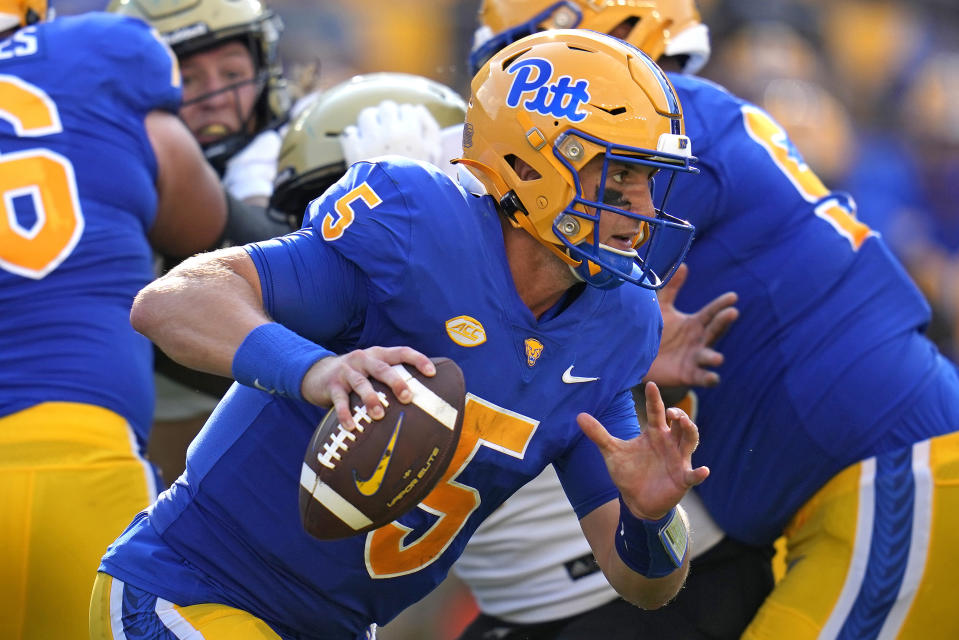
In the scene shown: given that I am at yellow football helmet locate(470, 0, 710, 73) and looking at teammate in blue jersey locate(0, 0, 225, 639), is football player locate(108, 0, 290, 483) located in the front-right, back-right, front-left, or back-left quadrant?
front-right

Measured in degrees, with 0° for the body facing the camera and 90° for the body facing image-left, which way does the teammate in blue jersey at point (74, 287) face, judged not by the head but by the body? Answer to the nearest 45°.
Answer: approximately 180°

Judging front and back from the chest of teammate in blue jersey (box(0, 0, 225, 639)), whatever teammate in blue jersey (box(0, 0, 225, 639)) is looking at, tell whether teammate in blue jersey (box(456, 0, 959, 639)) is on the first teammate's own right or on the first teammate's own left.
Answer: on the first teammate's own right

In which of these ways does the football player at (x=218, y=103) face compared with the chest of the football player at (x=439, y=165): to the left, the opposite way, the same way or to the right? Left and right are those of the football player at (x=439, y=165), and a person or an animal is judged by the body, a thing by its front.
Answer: the same way

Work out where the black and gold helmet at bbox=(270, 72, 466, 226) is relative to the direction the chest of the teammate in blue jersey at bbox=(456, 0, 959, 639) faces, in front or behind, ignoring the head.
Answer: in front

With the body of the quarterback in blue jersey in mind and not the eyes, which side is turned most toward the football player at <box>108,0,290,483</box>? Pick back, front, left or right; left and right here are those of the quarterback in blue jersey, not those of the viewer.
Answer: back

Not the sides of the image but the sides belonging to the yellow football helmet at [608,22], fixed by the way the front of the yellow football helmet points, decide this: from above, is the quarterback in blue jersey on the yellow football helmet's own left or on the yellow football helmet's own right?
on the yellow football helmet's own left

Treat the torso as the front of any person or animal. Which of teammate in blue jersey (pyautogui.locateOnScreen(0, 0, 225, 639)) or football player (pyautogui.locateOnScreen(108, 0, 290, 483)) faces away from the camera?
the teammate in blue jersey

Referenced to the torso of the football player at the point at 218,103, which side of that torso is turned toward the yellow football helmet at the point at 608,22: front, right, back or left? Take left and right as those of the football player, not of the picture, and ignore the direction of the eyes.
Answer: left

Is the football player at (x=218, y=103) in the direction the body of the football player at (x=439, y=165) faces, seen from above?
no

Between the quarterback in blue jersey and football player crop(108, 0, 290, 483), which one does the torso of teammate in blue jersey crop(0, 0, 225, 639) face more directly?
the football player
